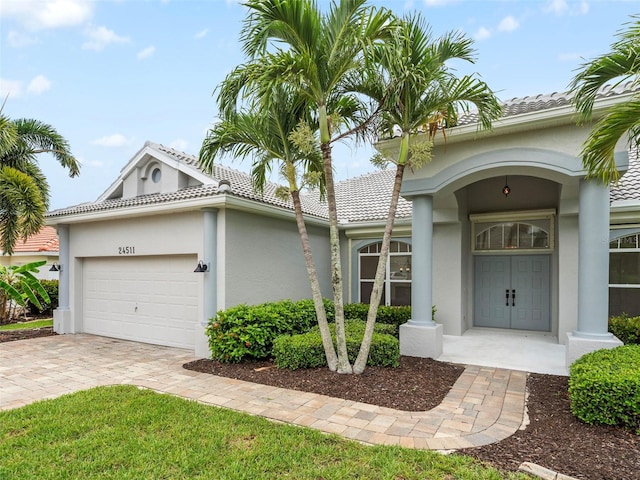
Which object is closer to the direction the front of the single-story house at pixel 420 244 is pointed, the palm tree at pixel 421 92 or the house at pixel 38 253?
the palm tree

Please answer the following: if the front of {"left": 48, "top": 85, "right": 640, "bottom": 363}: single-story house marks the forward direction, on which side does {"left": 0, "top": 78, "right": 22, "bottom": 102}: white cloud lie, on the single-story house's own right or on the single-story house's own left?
on the single-story house's own right

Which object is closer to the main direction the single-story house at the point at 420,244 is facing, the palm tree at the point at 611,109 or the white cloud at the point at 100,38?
the palm tree

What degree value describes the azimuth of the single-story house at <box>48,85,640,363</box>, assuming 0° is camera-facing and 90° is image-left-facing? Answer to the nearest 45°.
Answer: approximately 0°

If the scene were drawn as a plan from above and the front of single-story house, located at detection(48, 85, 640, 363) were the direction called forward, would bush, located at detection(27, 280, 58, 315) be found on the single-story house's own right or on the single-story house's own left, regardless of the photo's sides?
on the single-story house's own right

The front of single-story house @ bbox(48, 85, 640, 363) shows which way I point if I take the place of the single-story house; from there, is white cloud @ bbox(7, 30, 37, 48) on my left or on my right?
on my right

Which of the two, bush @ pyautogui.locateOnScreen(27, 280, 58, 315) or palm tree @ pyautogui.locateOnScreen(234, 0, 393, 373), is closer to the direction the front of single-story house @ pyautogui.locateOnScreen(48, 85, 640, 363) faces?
the palm tree
